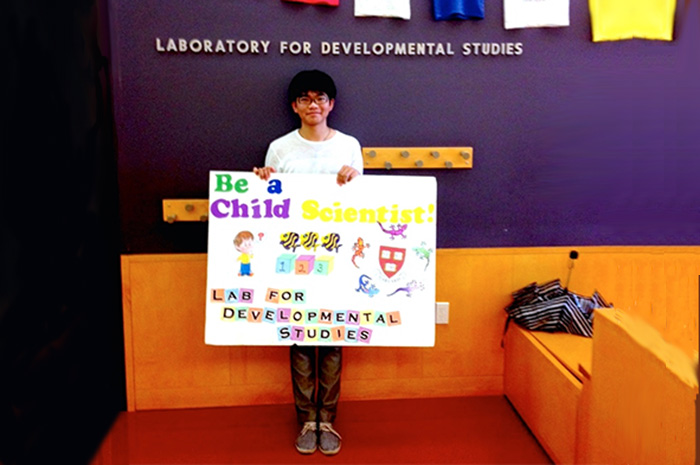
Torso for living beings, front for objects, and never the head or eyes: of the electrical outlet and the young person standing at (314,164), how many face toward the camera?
2

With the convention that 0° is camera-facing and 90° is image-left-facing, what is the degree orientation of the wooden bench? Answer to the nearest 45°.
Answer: approximately 45°

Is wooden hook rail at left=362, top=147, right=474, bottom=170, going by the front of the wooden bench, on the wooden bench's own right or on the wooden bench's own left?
on the wooden bench's own right

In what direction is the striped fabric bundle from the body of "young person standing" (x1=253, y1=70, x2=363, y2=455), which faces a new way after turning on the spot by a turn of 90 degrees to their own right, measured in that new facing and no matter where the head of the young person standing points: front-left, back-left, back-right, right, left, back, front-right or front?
back

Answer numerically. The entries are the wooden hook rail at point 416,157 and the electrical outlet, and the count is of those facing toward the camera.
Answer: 2

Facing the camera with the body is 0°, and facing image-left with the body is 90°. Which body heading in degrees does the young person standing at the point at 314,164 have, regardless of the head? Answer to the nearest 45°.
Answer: approximately 0°
